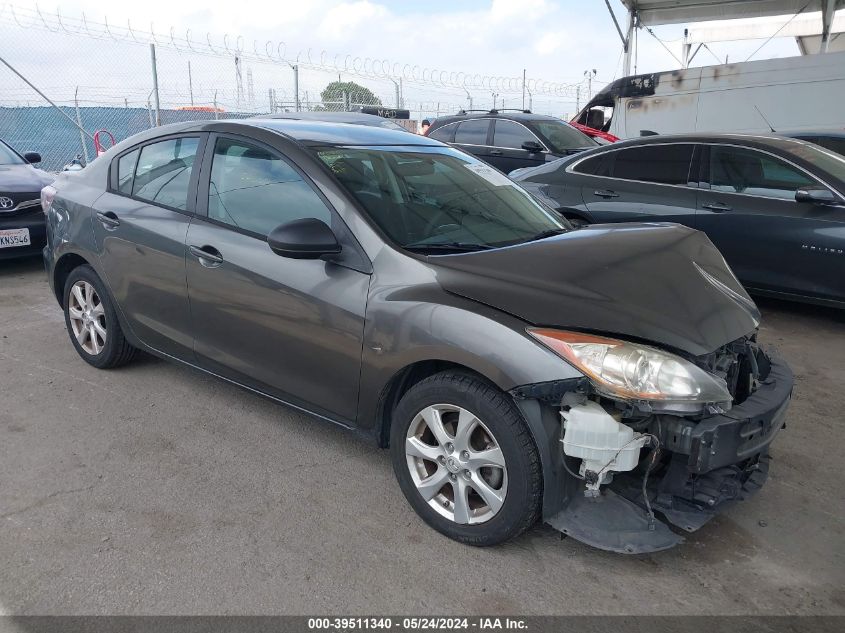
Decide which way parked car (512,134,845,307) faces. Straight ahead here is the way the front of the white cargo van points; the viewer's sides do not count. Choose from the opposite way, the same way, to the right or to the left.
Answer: the opposite way

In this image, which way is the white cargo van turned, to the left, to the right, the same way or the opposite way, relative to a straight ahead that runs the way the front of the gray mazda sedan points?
the opposite way

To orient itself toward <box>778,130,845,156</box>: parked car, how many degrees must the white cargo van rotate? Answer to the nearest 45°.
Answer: approximately 135° to its left

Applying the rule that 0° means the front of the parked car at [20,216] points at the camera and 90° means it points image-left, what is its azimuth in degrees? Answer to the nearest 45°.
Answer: approximately 315°

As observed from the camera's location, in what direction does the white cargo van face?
facing away from the viewer and to the left of the viewer

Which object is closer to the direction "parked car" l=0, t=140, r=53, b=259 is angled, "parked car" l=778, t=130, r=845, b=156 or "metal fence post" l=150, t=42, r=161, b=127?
the parked car

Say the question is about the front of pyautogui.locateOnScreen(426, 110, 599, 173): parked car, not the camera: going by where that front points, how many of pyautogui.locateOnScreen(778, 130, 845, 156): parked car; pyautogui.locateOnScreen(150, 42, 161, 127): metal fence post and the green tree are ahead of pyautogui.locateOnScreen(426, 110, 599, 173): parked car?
1

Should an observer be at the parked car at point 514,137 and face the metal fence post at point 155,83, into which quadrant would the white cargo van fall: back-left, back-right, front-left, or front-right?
back-right

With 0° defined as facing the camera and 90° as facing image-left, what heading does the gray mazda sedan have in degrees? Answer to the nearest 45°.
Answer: approximately 315°

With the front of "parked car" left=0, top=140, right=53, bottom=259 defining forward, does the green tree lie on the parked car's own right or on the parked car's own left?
on the parked car's own left

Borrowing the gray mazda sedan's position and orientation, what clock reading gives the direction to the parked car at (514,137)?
The parked car is roughly at 8 o'clock from the gray mazda sedan.

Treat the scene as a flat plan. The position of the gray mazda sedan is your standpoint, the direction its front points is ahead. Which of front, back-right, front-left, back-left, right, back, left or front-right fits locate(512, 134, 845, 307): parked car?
left

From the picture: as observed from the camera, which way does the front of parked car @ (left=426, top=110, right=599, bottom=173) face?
facing the viewer and to the right of the viewer

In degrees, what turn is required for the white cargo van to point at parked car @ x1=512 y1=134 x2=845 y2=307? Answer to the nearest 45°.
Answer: approximately 135° to its left
